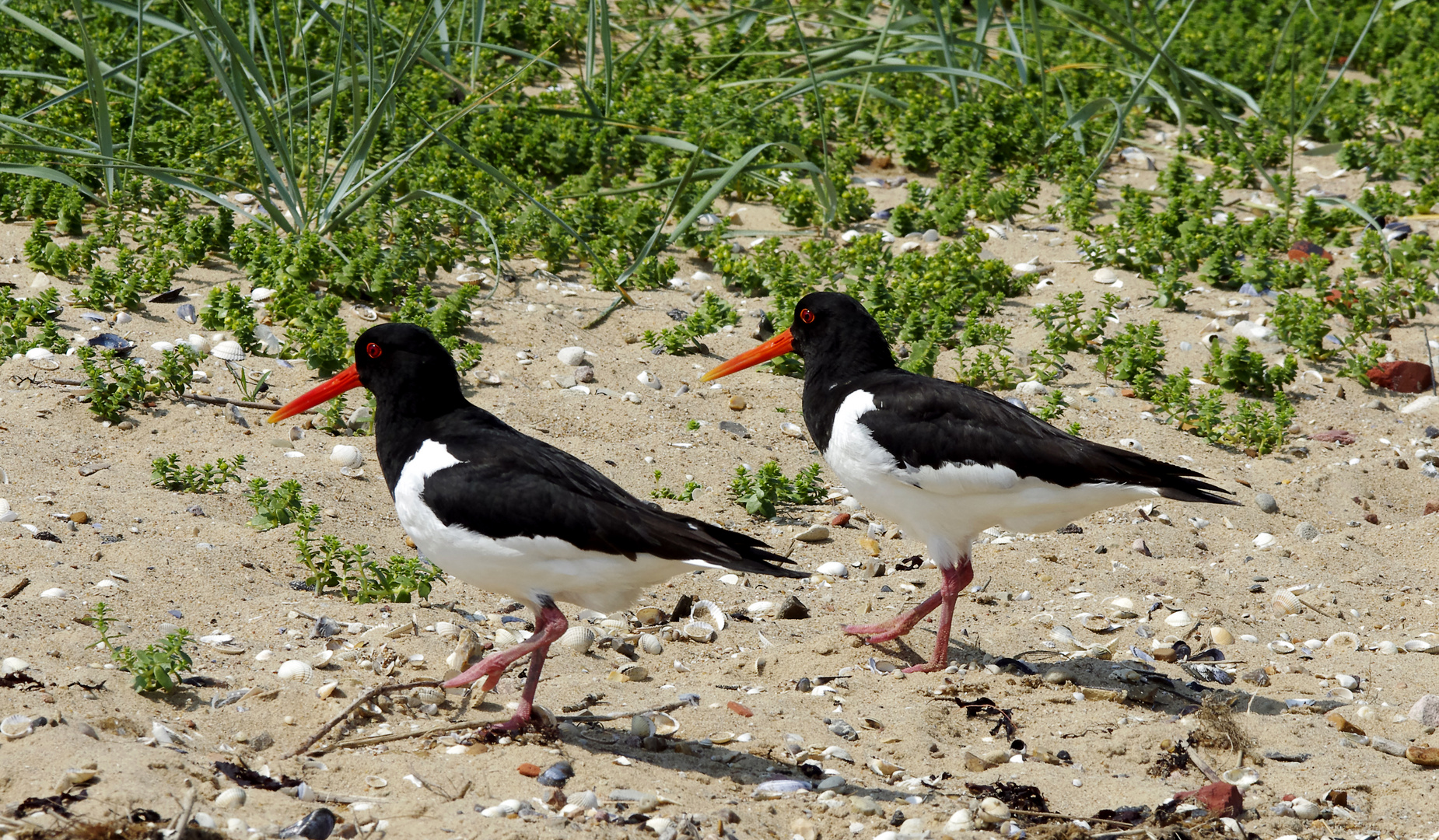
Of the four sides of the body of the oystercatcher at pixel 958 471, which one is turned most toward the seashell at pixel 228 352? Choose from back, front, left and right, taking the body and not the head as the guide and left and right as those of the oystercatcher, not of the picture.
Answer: front

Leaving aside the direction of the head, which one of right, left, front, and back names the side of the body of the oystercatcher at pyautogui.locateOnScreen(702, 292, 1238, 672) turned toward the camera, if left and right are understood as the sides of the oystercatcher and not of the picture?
left

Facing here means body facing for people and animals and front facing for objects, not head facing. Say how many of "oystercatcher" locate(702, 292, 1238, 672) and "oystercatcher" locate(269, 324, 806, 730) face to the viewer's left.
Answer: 2

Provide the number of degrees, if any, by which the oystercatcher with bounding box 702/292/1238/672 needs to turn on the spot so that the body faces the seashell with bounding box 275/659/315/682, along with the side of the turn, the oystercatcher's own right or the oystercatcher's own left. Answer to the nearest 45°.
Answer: approximately 45° to the oystercatcher's own left

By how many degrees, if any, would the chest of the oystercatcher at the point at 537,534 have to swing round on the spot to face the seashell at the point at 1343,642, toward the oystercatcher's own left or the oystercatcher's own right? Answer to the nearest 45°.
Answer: approximately 180°

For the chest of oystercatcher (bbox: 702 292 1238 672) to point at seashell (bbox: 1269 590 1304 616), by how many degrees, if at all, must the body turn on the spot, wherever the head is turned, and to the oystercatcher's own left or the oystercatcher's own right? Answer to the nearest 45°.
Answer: approximately 180°

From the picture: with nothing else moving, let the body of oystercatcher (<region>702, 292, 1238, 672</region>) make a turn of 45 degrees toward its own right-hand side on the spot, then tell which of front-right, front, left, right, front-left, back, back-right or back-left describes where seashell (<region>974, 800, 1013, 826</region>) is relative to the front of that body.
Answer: back-left

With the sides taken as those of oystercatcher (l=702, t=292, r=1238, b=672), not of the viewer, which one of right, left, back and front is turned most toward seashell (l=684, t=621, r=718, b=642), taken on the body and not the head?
front

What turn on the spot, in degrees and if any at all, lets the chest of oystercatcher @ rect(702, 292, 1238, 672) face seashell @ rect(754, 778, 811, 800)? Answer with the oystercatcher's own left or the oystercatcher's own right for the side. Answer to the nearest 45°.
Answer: approximately 90° to the oystercatcher's own left

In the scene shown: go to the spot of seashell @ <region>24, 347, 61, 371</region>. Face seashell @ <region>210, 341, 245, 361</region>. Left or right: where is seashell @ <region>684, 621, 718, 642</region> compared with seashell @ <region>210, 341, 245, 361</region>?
right

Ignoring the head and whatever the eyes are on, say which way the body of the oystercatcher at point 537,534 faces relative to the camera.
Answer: to the viewer's left
